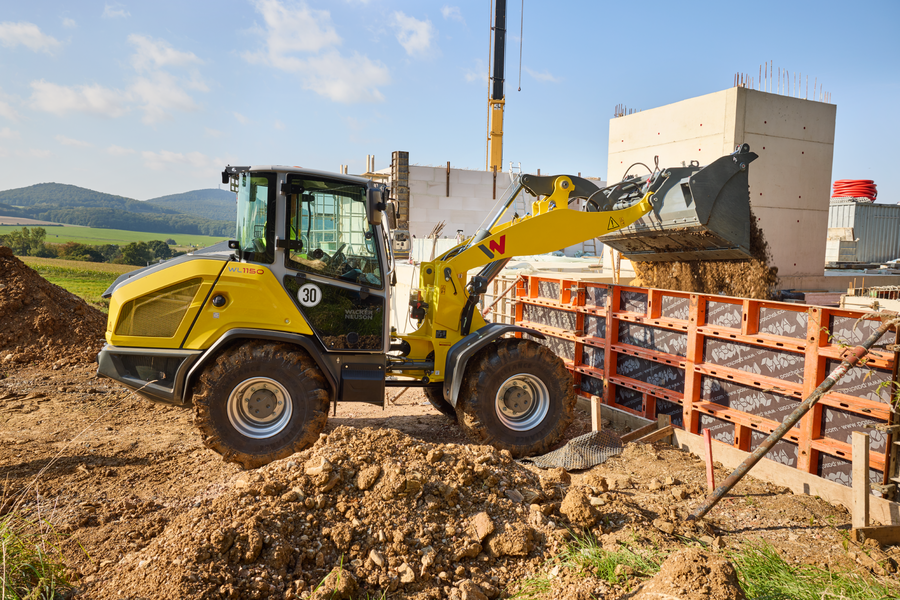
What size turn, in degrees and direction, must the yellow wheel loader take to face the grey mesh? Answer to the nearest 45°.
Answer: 0° — it already faces it

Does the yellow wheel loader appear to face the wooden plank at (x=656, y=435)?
yes

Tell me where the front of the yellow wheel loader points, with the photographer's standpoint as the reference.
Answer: facing to the right of the viewer

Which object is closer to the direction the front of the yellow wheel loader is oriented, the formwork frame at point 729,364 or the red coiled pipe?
the formwork frame

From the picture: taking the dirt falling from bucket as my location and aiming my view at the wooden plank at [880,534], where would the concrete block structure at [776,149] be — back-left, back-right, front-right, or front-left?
back-left

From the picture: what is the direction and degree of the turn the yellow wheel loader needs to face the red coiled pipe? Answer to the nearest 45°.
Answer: approximately 45° to its left

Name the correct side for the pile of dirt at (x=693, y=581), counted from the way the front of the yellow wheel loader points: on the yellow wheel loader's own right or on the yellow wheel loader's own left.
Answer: on the yellow wheel loader's own right

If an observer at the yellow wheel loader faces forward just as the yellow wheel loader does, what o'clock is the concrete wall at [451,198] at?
The concrete wall is roughly at 9 o'clock from the yellow wheel loader.

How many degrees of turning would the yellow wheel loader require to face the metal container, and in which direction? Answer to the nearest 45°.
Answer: approximately 45° to its left
